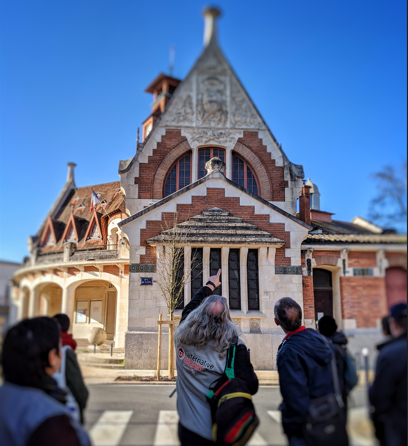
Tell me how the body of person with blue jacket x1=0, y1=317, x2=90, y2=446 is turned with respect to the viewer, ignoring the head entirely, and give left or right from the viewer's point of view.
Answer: facing away from the viewer and to the right of the viewer

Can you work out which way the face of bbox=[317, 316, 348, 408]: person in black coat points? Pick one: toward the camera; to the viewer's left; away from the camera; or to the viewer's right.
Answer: away from the camera

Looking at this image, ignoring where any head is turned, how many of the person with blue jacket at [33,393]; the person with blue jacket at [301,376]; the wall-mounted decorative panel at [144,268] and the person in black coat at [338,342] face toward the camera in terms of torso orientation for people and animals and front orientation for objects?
1

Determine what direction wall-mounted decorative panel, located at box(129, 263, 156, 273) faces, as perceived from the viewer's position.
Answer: facing the viewer

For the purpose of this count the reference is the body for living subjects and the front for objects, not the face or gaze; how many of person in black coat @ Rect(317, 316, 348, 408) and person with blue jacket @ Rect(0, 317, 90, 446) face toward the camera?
0

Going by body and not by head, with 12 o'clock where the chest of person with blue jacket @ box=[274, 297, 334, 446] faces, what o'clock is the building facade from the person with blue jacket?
The building facade is roughly at 1 o'clock from the person with blue jacket.

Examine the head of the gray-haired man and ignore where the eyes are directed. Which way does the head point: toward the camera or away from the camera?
away from the camera

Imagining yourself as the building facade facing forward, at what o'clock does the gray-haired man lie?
The gray-haired man is roughly at 12 o'clock from the building facade.

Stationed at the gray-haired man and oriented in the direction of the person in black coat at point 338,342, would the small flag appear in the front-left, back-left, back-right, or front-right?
front-left

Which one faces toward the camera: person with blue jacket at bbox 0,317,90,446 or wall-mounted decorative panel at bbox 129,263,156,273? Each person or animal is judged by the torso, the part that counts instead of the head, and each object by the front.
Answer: the wall-mounted decorative panel

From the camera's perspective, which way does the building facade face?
toward the camera

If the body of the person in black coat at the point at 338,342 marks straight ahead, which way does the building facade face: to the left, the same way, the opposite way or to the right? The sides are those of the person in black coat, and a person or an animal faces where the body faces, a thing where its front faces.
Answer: the opposite way

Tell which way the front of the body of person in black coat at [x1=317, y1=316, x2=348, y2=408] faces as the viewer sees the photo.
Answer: away from the camera
